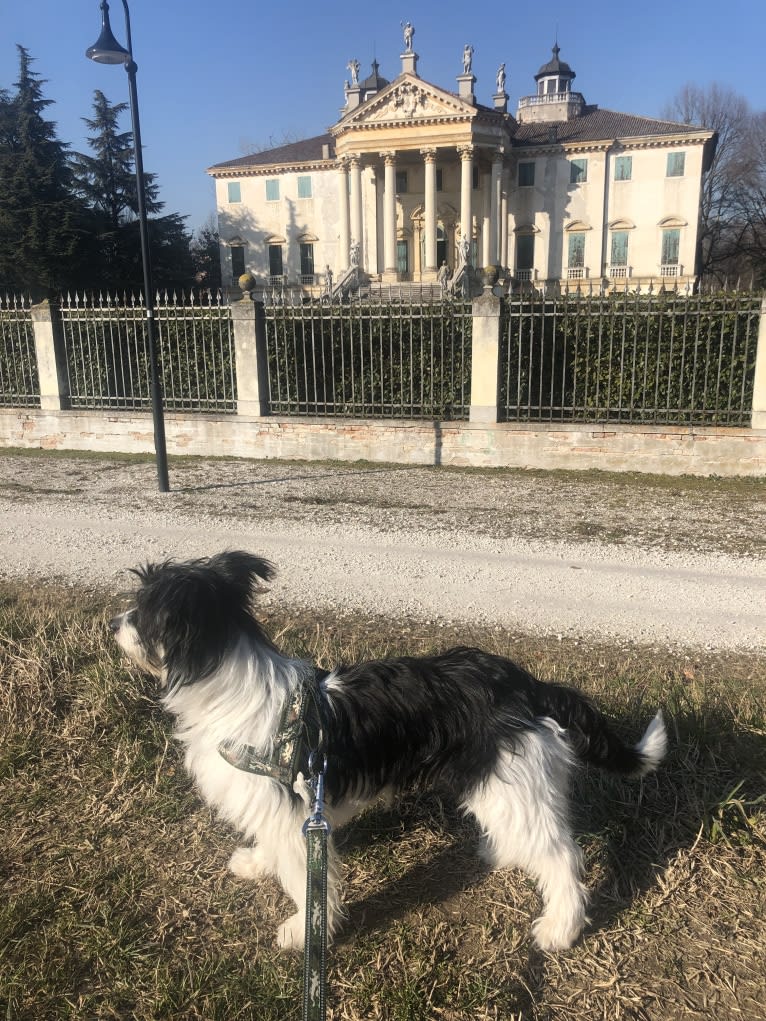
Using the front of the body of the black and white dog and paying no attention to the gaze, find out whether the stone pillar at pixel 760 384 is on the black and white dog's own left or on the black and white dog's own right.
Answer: on the black and white dog's own right

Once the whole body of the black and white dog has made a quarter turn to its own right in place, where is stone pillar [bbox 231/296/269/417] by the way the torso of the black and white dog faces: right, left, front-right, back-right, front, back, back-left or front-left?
front

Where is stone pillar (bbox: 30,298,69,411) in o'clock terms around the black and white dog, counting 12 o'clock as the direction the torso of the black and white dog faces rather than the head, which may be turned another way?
The stone pillar is roughly at 2 o'clock from the black and white dog.

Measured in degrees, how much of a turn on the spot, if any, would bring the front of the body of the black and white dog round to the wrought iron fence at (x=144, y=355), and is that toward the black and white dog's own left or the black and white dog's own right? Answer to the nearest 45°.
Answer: approximately 90° to the black and white dog's own right

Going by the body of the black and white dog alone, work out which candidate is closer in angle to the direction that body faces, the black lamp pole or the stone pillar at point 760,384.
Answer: the black lamp pole

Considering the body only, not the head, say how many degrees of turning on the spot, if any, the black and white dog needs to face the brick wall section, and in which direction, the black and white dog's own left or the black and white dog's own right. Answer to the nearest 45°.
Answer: approximately 90° to the black and white dog's own right

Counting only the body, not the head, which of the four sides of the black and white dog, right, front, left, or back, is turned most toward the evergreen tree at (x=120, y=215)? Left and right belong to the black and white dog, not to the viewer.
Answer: right

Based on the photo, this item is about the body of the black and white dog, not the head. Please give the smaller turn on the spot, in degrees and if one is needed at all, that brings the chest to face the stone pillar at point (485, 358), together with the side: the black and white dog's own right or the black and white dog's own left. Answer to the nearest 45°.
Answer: approximately 90° to the black and white dog's own right

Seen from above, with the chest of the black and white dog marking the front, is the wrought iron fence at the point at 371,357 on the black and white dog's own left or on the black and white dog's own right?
on the black and white dog's own right

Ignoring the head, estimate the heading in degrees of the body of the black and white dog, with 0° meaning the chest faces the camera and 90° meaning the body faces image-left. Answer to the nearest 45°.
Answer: approximately 90°
